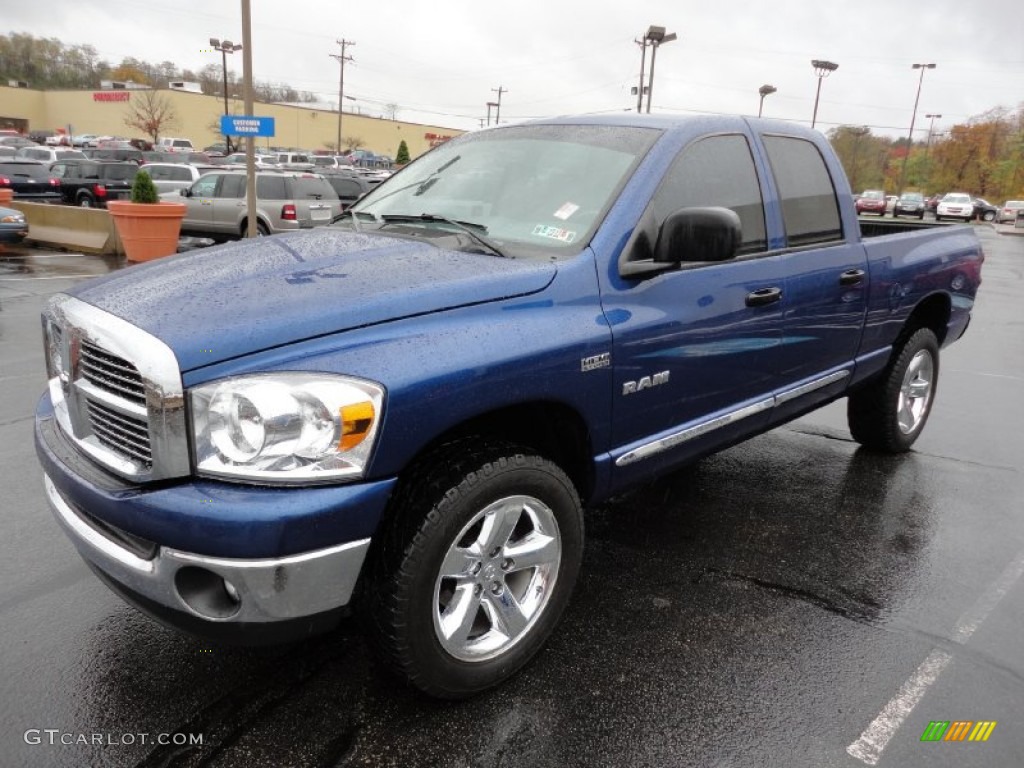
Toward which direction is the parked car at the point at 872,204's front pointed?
toward the camera

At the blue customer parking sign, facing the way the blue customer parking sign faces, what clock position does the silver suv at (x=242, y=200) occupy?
The silver suv is roughly at 6 o'clock from the blue customer parking sign.

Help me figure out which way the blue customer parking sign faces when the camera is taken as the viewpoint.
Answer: facing the viewer

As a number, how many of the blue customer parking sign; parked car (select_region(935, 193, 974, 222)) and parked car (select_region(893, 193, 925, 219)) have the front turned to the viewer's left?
0

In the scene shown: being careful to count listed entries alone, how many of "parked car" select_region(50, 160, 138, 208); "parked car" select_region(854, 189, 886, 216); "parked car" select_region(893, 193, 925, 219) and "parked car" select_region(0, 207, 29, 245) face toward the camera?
2

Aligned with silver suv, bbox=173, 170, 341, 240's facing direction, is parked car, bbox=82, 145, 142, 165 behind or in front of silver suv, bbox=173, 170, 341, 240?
in front

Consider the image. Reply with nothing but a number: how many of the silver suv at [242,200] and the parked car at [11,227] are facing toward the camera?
0

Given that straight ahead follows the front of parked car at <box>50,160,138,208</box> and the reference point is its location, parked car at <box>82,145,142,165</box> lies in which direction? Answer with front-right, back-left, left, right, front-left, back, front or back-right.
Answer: front-right
